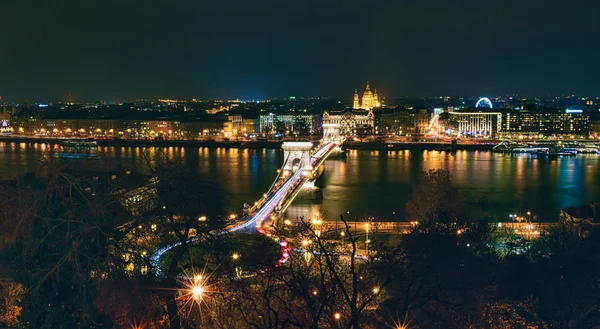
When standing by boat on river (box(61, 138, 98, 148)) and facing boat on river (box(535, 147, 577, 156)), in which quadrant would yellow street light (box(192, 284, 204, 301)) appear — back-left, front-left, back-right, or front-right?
front-right

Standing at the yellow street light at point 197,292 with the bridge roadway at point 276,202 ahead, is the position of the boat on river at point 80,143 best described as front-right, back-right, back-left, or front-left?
front-left

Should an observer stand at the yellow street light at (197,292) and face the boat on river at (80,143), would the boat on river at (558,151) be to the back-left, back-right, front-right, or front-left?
front-right

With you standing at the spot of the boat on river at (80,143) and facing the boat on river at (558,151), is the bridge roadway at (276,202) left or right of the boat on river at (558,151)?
right

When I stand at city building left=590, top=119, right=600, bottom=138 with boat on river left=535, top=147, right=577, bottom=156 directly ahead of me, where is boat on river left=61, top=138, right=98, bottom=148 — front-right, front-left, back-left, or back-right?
front-right
